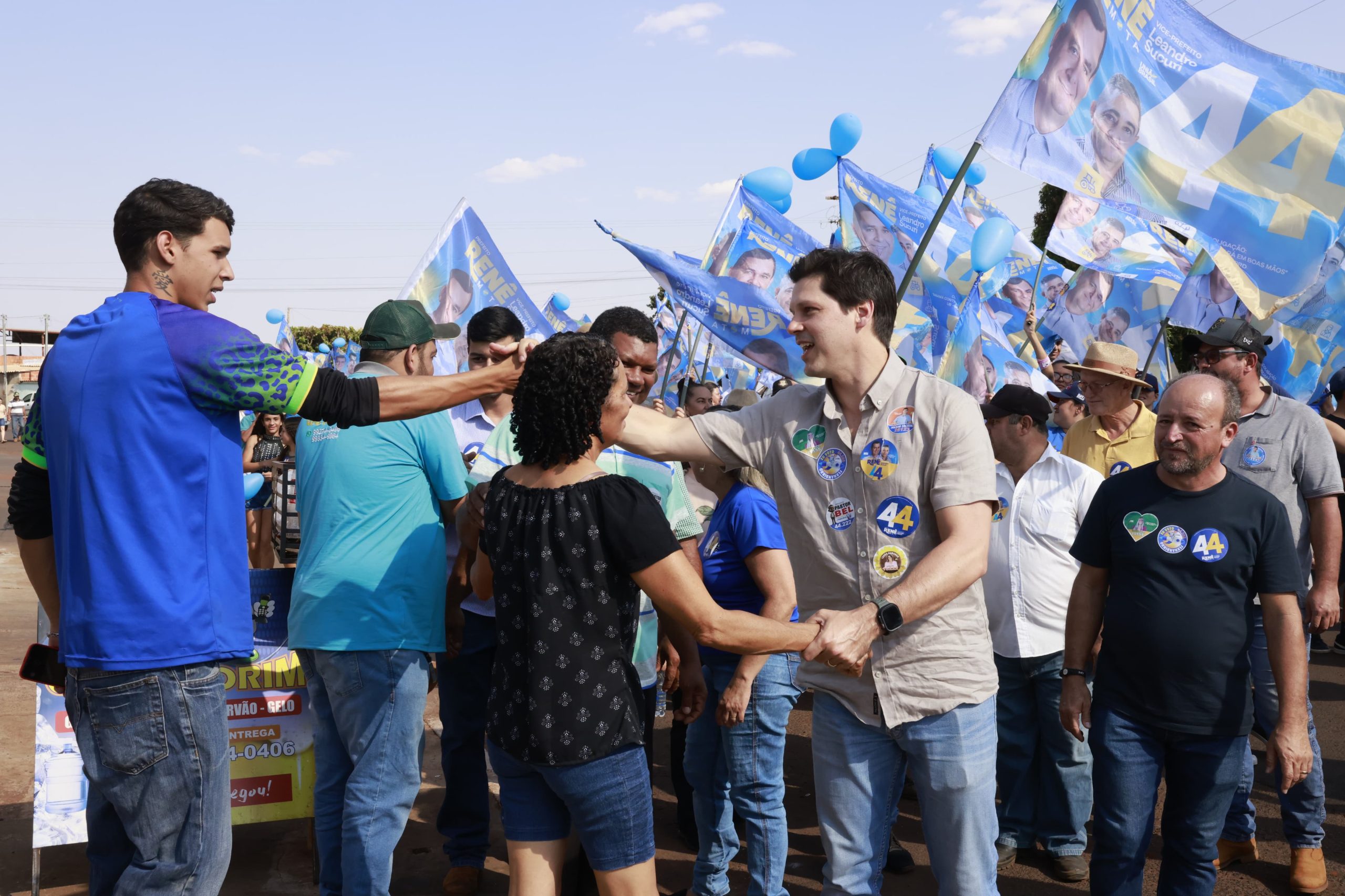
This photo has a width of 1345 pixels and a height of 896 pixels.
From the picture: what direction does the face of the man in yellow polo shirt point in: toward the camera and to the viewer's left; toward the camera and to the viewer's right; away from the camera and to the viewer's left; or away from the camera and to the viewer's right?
toward the camera and to the viewer's left

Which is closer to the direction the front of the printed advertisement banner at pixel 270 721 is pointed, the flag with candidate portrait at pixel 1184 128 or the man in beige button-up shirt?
the man in beige button-up shirt

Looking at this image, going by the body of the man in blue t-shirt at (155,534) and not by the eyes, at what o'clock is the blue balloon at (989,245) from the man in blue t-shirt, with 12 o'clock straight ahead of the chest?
The blue balloon is roughly at 12 o'clock from the man in blue t-shirt.

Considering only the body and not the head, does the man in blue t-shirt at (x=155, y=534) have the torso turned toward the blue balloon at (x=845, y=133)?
yes

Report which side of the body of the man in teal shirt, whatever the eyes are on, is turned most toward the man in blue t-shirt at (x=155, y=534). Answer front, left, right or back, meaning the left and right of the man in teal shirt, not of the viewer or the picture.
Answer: back

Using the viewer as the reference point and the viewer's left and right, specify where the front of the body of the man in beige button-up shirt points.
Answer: facing the viewer and to the left of the viewer

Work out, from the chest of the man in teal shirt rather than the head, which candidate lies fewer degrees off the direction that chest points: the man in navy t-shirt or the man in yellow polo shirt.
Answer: the man in yellow polo shirt

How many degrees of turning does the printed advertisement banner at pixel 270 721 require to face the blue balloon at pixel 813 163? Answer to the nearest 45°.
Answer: approximately 135° to its left

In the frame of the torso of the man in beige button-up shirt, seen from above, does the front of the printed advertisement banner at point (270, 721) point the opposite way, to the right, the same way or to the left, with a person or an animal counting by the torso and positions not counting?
to the left

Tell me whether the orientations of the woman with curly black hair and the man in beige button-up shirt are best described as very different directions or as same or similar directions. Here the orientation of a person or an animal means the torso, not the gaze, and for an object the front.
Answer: very different directions

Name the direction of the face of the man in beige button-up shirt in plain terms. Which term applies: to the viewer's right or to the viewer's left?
to the viewer's left

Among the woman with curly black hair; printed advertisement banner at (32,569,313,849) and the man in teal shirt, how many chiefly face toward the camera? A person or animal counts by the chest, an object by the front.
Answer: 1

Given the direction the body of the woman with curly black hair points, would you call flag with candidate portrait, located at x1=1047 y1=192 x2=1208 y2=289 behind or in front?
in front

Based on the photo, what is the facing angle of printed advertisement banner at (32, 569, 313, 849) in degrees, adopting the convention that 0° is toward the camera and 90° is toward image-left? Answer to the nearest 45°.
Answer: approximately 0°

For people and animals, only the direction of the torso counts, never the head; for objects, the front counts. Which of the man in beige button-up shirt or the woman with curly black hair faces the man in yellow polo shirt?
the woman with curly black hair

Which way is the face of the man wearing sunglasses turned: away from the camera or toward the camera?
toward the camera

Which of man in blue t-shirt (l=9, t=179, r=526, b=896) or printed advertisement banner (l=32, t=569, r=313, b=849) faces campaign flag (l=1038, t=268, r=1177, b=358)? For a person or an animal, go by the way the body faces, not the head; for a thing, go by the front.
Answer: the man in blue t-shirt

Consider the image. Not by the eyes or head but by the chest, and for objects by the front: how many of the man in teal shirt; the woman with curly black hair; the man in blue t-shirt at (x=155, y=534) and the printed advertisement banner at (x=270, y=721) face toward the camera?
1

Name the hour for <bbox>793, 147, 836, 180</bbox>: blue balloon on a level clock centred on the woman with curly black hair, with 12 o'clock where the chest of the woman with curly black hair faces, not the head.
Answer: The blue balloon is roughly at 11 o'clock from the woman with curly black hair.
